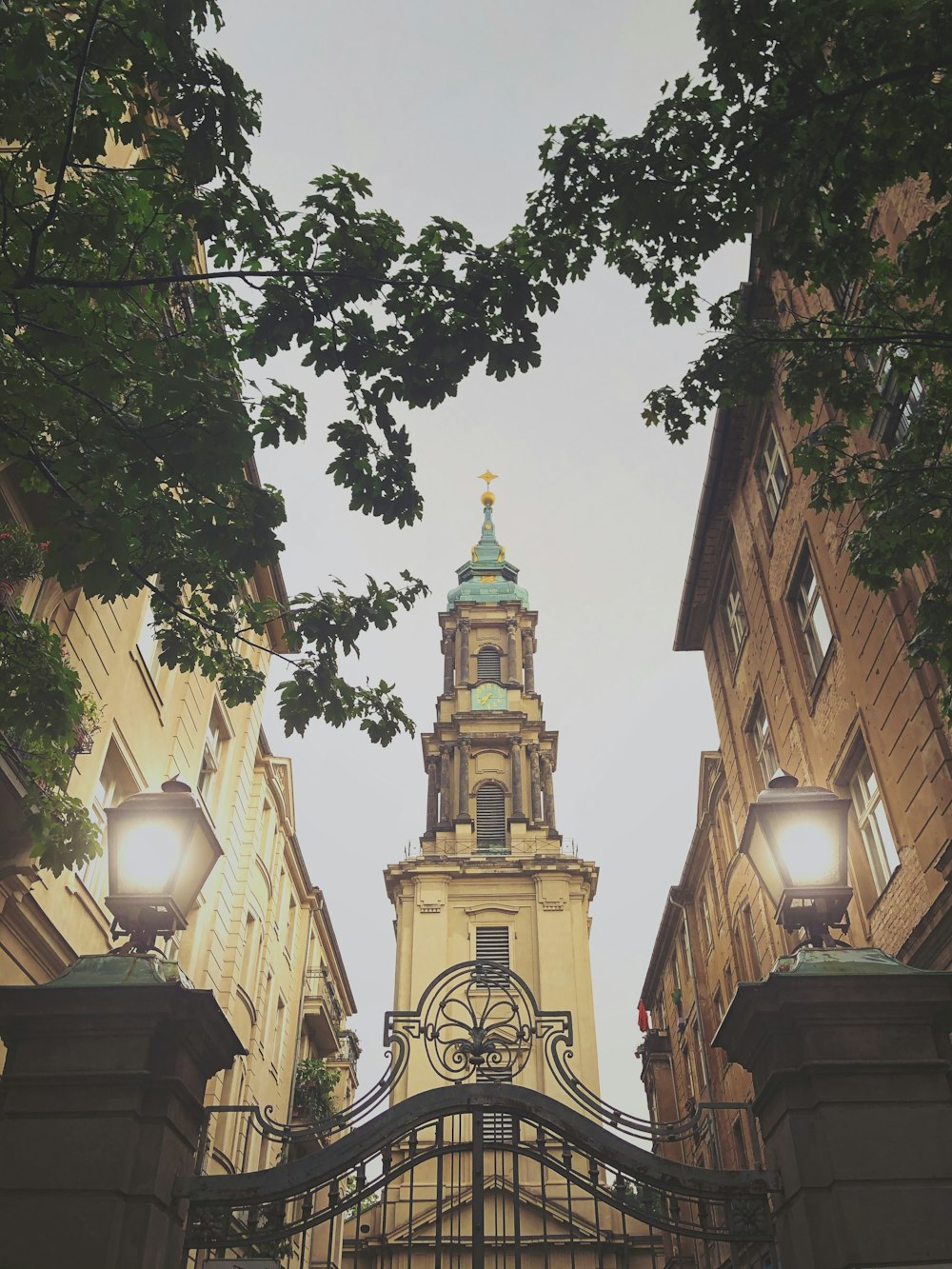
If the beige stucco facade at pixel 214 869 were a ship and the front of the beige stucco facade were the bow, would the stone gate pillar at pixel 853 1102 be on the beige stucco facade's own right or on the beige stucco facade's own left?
on the beige stucco facade's own right

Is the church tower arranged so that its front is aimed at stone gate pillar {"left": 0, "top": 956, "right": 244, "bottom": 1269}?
yes

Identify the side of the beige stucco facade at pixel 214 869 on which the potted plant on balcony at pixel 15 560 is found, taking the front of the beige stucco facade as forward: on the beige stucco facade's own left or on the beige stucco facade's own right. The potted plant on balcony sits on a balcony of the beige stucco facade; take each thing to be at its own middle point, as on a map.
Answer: on the beige stucco facade's own right

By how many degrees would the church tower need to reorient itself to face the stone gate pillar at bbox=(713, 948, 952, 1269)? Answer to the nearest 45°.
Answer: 0° — it already faces it

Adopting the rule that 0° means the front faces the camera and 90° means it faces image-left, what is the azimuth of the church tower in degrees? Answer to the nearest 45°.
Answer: approximately 0°

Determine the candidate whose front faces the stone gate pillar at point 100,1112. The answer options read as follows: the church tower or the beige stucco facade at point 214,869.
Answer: the church tower

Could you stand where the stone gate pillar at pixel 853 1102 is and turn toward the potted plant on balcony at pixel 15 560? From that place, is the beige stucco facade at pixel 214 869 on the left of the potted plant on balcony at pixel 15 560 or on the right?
right

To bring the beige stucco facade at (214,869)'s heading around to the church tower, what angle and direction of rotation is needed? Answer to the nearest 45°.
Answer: approximately 45° to its left

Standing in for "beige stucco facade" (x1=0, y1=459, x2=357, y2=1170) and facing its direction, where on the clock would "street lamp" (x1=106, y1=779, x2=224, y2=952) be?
The street lamp is roughly at 3 o'clock from the beige stucco facade.

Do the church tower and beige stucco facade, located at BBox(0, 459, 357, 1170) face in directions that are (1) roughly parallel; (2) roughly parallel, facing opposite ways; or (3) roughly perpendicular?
roughly perpendicular

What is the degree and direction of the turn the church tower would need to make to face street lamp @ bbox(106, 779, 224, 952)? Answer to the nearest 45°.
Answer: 0° — it already faces it

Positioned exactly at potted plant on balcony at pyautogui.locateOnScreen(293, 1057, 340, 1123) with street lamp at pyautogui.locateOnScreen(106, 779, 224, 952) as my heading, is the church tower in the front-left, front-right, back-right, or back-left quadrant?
back-left

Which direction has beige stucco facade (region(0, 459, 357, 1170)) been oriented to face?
to the viewer's right

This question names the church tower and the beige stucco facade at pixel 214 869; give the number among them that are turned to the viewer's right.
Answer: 1
